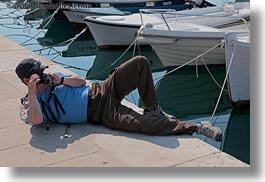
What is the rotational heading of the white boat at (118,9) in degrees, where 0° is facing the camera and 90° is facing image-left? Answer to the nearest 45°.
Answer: approximately 90°

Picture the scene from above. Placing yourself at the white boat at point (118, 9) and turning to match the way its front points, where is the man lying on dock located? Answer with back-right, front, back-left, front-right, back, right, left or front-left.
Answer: left

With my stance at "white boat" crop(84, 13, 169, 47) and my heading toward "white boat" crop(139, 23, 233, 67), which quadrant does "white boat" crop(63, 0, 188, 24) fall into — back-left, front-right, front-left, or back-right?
back-left

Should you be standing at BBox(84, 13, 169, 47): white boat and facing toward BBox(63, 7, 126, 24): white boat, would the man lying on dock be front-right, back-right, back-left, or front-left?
back-left

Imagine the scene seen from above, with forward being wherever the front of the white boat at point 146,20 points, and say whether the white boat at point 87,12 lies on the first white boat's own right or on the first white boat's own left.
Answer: on the first white boat's own right

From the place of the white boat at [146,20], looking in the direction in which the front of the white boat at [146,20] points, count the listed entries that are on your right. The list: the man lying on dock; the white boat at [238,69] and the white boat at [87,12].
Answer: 1

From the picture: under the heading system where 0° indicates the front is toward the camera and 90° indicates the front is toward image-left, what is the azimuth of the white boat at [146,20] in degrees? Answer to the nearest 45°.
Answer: approximately 45°

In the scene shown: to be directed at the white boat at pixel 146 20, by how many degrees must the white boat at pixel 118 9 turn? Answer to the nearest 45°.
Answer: approximately 90° to its left

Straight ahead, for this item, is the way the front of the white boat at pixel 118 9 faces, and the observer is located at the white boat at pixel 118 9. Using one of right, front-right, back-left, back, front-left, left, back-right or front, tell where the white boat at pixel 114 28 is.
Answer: left
